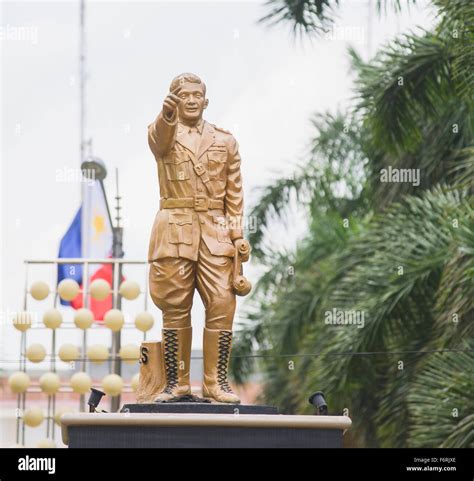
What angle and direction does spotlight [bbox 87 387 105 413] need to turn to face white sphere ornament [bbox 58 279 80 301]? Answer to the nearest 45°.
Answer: approximately 90° to its left

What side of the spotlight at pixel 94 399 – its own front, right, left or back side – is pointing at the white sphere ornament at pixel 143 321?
left

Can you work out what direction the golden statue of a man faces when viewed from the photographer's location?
facing the viewer

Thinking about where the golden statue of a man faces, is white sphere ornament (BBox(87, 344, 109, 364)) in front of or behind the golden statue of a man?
behind

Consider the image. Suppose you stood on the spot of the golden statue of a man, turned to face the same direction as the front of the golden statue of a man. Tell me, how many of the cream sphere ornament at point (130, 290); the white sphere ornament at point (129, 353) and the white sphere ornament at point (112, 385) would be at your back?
3

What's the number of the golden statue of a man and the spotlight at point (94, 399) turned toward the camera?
1

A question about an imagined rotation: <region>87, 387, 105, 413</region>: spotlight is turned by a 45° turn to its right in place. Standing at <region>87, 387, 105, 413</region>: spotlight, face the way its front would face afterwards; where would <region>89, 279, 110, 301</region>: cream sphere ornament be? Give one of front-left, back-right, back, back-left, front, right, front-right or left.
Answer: back-left

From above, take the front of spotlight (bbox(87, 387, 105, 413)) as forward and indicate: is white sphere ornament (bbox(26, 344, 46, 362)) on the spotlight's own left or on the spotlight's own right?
on the spotlight's own left

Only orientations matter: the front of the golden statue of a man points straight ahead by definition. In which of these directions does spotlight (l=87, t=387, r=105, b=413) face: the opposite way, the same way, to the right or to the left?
to the left

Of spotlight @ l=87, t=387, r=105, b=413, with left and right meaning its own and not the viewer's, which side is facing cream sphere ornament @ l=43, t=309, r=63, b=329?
left

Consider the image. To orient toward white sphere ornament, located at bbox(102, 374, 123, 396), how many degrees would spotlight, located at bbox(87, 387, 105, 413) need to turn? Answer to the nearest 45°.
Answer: approximately 90° to its left

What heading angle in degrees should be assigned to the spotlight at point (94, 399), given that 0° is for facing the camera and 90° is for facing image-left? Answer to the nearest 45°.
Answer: approximately 270°

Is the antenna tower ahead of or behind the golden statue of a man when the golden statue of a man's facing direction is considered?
behind

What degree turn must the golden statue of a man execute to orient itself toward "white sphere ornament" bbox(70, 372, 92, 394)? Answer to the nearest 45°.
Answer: approximately 180°
